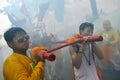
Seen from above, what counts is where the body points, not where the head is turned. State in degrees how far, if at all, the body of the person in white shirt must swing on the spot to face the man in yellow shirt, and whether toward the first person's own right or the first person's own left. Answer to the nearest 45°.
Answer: approximately 45° to the first person's own right

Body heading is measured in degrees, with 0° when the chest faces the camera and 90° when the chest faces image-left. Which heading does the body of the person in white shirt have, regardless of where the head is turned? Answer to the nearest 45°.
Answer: approximately 0°

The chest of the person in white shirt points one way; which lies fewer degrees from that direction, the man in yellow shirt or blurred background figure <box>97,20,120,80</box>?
the man in yellow shirt

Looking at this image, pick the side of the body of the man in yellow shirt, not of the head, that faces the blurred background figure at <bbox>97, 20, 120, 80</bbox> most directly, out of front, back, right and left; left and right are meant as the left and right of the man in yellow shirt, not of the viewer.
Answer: left

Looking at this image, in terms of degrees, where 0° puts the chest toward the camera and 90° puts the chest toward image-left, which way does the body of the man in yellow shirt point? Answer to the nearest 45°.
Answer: approximately 315°

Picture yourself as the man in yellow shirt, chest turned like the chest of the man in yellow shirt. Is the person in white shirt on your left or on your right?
on your left
